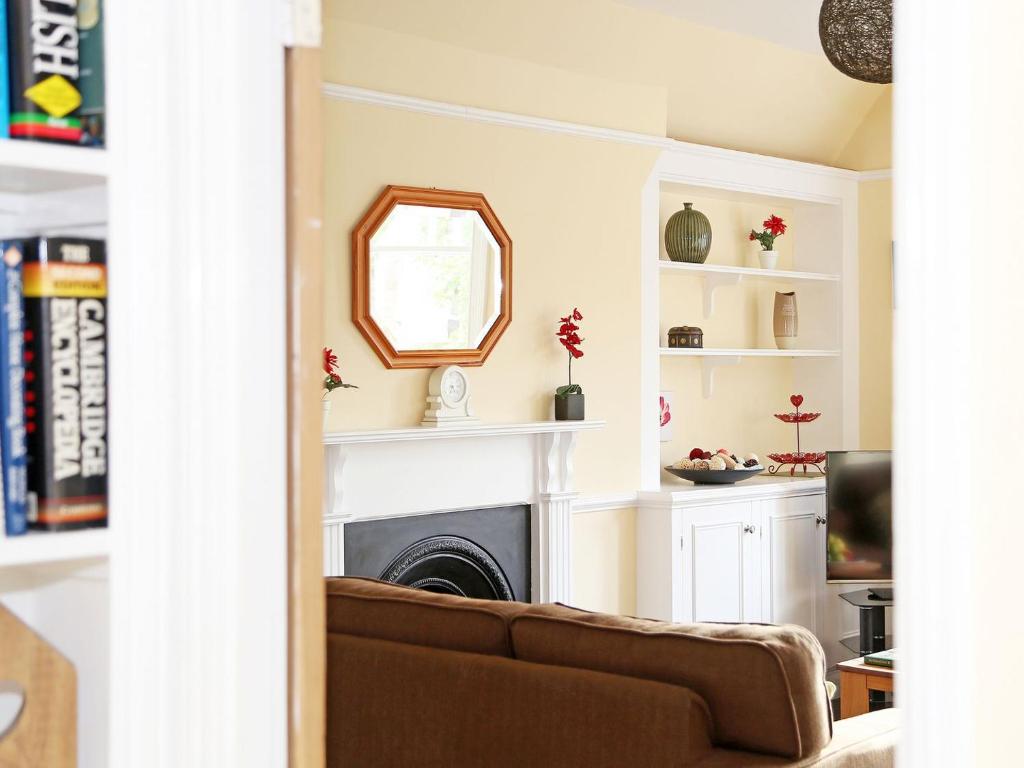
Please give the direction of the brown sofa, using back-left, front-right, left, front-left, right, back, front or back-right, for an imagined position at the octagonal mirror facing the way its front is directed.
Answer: front-right

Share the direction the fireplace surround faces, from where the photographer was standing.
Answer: facing the viewer and to the right of the viewer

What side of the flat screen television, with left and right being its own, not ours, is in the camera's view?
front

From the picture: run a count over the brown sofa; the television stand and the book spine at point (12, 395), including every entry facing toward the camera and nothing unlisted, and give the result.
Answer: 2

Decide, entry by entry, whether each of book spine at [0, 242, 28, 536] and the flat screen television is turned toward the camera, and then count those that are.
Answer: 2

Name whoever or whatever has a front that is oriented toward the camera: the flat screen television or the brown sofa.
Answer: the flat screen television

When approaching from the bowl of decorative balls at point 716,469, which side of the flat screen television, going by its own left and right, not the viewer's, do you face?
right

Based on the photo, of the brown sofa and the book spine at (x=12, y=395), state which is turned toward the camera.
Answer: the book spine

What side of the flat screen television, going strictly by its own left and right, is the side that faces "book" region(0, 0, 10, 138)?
front

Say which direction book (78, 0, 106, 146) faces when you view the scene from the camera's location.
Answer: facing the viewer

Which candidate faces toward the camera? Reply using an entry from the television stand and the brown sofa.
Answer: the television stand

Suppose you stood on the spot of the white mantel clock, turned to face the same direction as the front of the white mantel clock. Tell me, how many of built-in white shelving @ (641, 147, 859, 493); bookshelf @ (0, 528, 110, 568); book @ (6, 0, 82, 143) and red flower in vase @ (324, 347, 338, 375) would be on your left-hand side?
1

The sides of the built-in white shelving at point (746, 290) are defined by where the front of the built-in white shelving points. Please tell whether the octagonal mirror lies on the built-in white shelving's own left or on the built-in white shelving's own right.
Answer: on the built-in white shelving's own right
